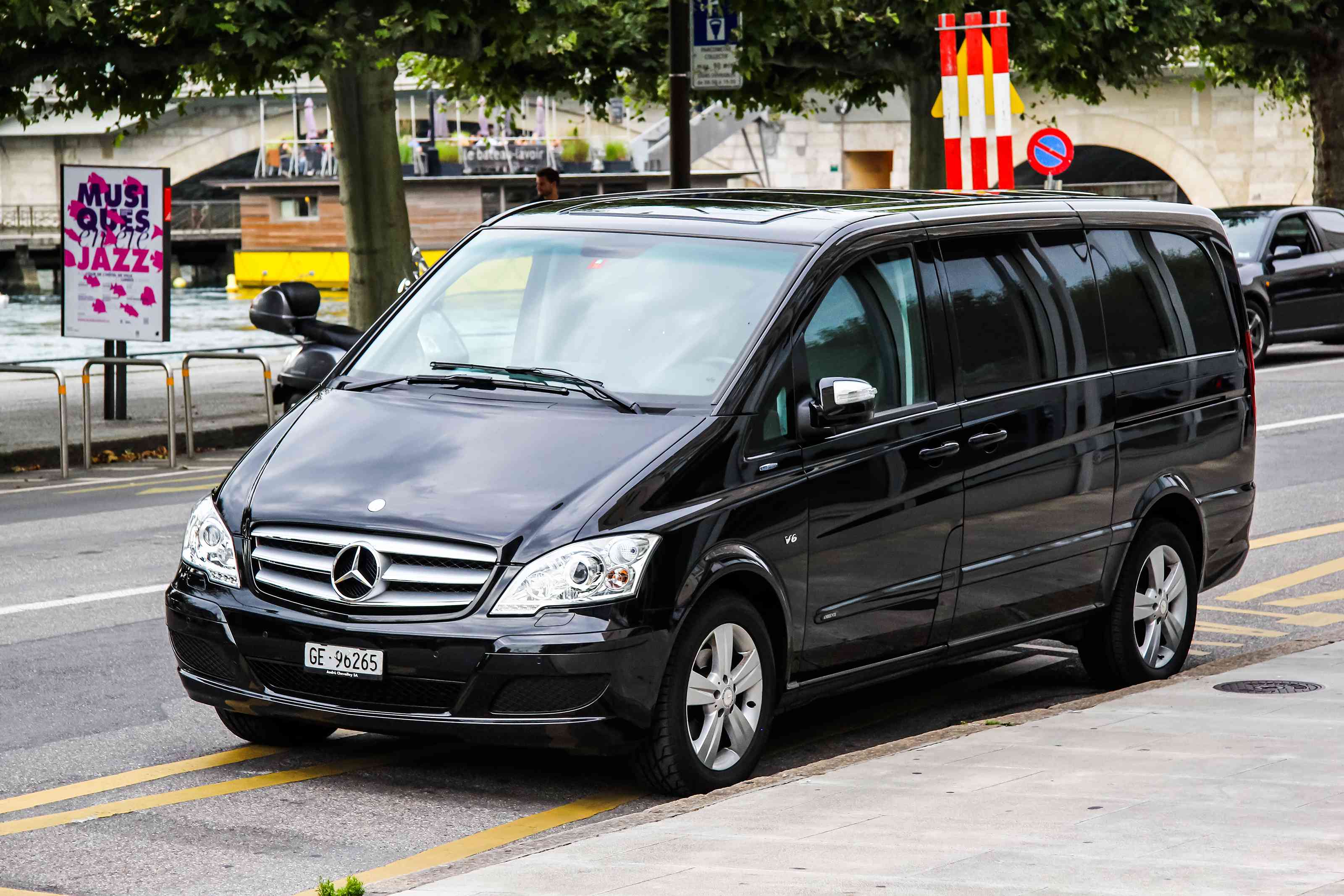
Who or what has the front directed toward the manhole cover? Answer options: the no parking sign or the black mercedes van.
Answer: the no parking sign

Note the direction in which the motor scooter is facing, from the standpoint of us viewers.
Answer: facing to the right of the viewer

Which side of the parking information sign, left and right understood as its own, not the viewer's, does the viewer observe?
front

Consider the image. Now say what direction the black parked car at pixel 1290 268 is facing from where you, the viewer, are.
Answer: facing the viewer and to the left of the viewer

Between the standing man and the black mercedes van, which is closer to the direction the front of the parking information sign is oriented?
the black mercedes van

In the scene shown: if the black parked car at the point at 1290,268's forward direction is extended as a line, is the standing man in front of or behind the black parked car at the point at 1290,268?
in front

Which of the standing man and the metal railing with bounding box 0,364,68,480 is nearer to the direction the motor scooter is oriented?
the standing man

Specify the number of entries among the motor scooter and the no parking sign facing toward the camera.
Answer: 1

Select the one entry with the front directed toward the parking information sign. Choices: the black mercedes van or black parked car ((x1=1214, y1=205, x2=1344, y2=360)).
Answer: the black parked car

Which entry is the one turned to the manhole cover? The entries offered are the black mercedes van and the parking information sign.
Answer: the parking information sign
